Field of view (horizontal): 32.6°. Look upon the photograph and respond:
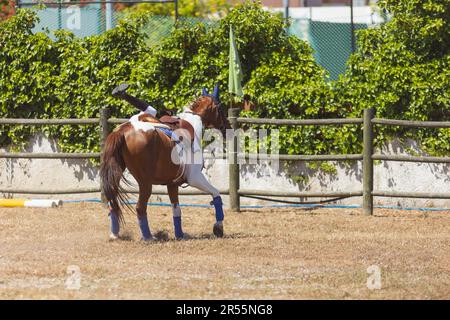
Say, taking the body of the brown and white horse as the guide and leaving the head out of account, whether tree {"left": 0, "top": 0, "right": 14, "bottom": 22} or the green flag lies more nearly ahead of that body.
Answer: the green flag

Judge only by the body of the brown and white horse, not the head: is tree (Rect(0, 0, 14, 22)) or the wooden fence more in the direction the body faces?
the wooden fence

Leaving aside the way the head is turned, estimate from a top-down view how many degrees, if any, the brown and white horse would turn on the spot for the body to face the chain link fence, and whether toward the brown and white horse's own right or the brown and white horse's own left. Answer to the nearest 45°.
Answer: approximately 45° to the brown and white horse's own left

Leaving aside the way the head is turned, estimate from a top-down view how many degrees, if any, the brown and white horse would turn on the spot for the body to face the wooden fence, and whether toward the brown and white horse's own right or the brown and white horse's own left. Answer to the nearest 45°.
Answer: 0° — it already faces it

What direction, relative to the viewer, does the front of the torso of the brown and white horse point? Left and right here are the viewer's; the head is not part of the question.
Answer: facing away from the viewer and to the right of the viewer
